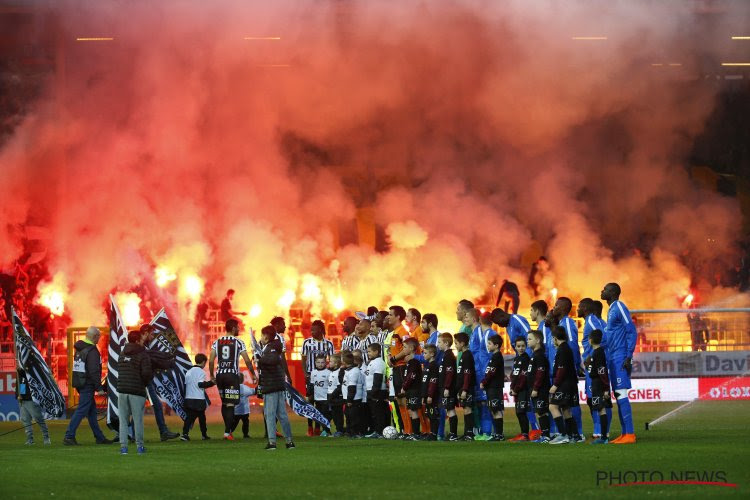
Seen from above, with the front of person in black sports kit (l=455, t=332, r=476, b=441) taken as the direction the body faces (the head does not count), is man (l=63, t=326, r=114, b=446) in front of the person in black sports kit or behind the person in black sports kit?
in front

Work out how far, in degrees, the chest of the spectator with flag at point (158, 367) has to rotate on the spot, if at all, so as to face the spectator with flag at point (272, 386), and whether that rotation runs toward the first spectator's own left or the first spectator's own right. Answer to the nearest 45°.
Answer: approximately 90° to the first spectator's own right

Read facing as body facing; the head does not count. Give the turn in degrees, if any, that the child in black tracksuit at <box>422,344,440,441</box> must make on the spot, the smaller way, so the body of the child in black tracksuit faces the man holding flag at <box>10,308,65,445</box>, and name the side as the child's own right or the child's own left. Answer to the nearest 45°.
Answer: approximately 45° to the child's own right

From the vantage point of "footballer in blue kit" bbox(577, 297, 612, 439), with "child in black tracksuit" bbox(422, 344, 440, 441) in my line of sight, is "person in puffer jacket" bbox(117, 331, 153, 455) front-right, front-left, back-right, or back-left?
front-left

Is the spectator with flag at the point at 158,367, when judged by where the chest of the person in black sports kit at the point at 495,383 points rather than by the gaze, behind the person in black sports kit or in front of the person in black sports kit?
in front

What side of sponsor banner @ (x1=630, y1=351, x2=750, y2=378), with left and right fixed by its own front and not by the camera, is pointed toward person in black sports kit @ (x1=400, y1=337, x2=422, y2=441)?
front

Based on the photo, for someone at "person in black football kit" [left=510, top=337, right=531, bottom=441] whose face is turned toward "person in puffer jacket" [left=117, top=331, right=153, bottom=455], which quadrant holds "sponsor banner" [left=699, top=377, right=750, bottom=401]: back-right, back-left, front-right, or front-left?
back-right

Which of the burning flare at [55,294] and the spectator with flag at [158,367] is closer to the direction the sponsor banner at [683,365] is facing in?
the spectator with flag

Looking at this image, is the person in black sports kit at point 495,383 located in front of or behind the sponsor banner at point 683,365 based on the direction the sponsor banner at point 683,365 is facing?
in front

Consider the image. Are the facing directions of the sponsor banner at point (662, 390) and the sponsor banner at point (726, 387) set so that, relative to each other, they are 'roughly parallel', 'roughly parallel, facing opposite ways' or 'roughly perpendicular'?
roughly parallel

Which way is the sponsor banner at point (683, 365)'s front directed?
toward the camera

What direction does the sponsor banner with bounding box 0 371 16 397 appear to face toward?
toward the camera

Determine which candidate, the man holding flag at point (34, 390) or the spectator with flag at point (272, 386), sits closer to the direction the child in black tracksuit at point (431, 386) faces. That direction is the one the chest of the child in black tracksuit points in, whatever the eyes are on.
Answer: the spectator with flag

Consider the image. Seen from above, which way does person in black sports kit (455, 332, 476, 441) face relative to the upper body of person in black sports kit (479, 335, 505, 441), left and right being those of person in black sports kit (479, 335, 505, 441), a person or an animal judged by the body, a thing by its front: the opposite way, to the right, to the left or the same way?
the same way
